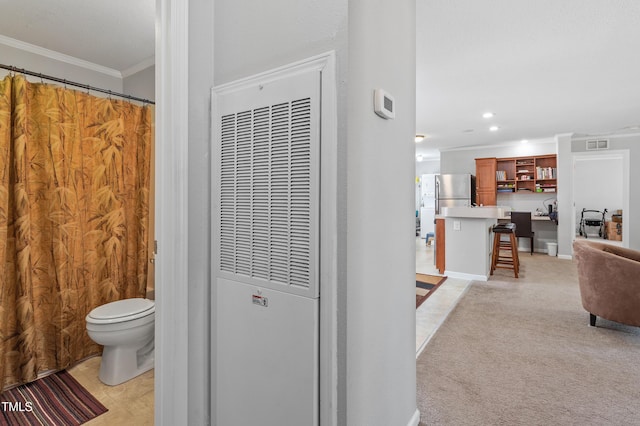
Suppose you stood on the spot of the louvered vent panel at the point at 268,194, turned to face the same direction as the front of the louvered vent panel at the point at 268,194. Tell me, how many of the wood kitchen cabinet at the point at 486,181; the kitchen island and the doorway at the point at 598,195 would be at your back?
3

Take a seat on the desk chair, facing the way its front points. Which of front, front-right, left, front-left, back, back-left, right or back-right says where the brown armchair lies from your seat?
back

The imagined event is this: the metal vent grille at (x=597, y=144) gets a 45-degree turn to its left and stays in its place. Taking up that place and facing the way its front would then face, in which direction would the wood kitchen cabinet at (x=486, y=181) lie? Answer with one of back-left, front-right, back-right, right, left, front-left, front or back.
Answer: back-right

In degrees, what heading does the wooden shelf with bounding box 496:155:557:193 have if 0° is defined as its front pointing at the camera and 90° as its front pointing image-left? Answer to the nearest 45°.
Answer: approximately 0°

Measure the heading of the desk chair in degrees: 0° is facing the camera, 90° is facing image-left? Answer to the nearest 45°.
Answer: approximately 180°

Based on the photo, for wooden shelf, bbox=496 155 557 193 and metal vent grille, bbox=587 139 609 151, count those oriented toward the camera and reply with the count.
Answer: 2

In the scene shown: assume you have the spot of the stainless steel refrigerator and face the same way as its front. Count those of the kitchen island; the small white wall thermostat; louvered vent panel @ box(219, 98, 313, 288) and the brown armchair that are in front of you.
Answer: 4

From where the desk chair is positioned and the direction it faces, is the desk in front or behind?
in front

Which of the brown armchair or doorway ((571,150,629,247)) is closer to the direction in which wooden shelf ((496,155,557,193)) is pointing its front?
the brown armchair

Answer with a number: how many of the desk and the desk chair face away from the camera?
1

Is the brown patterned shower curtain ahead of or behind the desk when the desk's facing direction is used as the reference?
ahead
